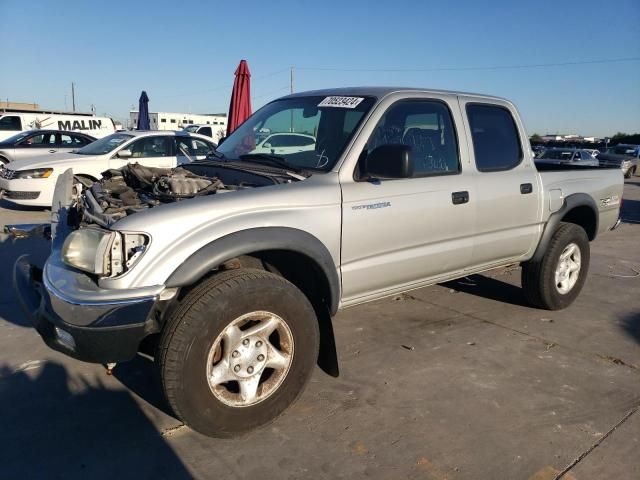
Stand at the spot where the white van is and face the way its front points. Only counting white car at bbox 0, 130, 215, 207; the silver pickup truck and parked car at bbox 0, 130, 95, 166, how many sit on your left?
3

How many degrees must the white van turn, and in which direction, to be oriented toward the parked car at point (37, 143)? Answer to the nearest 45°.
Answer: approximately 90° to its left

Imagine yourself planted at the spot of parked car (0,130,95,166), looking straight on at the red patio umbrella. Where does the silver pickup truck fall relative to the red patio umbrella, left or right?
right

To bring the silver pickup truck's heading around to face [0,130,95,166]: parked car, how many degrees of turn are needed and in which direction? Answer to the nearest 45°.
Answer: approximately 90° to its right

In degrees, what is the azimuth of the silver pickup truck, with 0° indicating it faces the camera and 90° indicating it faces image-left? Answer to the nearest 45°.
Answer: approximately 45°

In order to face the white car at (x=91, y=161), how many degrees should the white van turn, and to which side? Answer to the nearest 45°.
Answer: approximately 90° to its left

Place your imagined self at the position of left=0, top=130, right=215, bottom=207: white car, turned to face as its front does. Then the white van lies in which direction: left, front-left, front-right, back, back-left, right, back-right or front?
back-right

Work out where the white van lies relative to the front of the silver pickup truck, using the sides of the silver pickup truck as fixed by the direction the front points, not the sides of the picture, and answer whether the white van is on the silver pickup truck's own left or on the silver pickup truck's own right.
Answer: on the silver pickup truck's own right

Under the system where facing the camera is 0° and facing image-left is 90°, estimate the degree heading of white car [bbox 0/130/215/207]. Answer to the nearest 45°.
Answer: approximately 45°

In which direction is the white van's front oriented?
to the viewer's left
